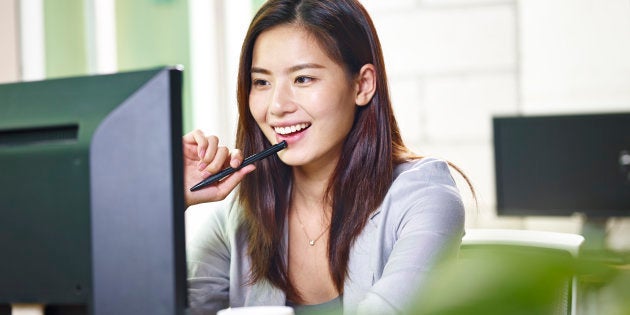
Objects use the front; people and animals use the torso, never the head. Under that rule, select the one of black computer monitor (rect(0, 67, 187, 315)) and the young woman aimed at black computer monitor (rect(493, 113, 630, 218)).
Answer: black computer monitor (rect(0, 67, 187, 315))

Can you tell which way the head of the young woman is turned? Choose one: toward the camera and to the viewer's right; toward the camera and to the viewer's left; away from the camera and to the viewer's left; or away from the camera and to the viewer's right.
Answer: toward the camera and to the viewer's left

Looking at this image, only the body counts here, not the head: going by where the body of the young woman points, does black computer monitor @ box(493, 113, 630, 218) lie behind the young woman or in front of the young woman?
behind

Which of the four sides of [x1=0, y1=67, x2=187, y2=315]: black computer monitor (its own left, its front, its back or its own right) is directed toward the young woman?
front

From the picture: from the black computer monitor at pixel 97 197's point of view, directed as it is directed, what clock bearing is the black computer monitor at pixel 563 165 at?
the black computer monitor at pixel 563 165 is roughly at 12 o'clock from the black computer monitor at pixel 97 197.

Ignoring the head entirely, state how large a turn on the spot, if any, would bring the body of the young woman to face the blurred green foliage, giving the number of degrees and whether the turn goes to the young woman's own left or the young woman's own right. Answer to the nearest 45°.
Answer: approximately 45° to the young woman's own left

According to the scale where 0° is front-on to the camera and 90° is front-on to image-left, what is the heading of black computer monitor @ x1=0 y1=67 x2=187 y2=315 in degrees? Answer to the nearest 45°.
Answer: approximately 225°

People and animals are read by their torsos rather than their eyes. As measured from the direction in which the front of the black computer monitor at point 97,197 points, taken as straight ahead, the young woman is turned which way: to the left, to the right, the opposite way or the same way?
the opposite way
